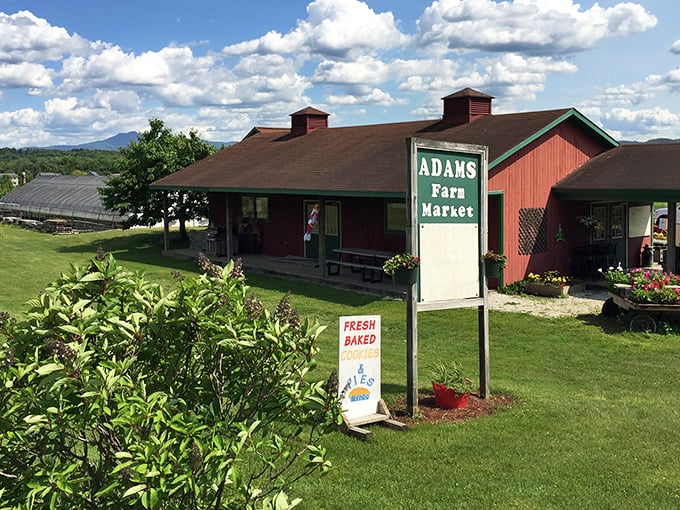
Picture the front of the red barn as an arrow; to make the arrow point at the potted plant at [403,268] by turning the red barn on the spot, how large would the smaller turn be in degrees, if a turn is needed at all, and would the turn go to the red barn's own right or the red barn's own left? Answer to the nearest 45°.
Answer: approximately 45° to the red barn's own left

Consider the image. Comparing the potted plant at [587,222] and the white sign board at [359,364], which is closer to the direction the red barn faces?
the white sign board

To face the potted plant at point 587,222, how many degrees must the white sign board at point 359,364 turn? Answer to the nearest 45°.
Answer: approximately 135° to its left

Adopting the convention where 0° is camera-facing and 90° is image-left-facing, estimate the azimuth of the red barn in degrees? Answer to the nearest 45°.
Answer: approximately 45°

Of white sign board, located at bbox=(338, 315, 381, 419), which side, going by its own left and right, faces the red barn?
back

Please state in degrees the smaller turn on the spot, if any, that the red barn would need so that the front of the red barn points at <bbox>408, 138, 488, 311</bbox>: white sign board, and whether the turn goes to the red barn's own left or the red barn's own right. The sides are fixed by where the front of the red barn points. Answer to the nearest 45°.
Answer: approximately 45° to the red barn's own left

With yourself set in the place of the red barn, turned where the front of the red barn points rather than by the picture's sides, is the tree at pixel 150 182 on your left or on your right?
on your right

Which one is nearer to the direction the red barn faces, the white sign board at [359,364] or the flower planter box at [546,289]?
the white sign board

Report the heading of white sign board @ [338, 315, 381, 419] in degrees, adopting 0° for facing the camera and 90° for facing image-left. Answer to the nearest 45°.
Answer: approximately 0°
